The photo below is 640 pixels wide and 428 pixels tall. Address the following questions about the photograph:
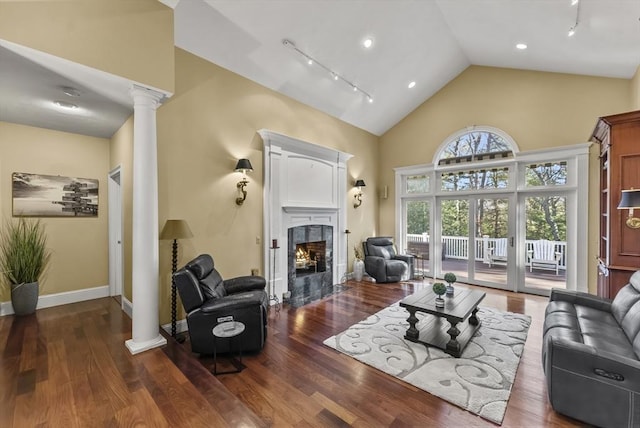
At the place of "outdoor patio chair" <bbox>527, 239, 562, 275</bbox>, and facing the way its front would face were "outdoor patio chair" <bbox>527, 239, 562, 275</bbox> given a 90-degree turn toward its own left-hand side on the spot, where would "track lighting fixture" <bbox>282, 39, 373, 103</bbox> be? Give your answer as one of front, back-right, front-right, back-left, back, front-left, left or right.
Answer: back-right

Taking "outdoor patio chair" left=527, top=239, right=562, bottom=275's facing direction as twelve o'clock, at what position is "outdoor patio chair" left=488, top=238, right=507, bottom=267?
"outdoor patio chair" left=488, top=238, right=507, bottom=267 is roughly at 3 o'clock from "outdoor patio chair" left=527, top=239, right=562, bottom=275.

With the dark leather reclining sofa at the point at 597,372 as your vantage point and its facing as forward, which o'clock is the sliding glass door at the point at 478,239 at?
The sliding glass door is roughly at 2 o'clock from the dark leather reclining sofa.

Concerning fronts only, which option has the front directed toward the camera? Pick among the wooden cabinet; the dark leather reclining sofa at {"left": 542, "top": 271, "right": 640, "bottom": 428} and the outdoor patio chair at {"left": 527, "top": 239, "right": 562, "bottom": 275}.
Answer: the outdoor patio chair

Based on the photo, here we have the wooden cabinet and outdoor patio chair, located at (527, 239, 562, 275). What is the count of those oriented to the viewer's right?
0

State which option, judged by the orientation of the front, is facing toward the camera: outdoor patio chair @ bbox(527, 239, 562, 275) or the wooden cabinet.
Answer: the outdoor patio chair

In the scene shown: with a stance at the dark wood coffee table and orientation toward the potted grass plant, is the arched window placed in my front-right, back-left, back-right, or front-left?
back-right

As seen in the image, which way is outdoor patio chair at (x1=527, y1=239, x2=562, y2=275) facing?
toward the camera

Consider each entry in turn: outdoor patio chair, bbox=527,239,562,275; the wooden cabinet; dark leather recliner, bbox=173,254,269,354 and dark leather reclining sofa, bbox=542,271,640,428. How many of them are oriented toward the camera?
1

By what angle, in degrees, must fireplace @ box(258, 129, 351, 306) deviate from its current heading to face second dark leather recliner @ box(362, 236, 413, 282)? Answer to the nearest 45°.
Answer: approximately 90° to its left

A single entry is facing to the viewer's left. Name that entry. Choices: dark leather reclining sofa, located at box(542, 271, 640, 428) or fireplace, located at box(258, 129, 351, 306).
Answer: the dark leather reclining sofa

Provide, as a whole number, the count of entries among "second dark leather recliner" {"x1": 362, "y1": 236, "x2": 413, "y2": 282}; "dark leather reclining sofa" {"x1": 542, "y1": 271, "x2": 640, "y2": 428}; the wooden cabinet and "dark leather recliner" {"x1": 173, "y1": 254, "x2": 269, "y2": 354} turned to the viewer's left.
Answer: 2

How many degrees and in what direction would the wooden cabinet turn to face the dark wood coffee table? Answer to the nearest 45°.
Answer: approximately 45° to its left

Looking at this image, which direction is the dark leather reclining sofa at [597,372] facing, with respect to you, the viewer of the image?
facing to the left of the viewer

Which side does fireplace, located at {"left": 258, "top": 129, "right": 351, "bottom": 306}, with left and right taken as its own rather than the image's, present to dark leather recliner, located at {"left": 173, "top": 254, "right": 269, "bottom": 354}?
right

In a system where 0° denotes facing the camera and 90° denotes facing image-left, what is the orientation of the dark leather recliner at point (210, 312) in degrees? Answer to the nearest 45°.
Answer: approximately 270°

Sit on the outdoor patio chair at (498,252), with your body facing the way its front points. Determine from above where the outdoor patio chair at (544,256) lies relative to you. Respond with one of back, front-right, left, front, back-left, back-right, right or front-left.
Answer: back-left
